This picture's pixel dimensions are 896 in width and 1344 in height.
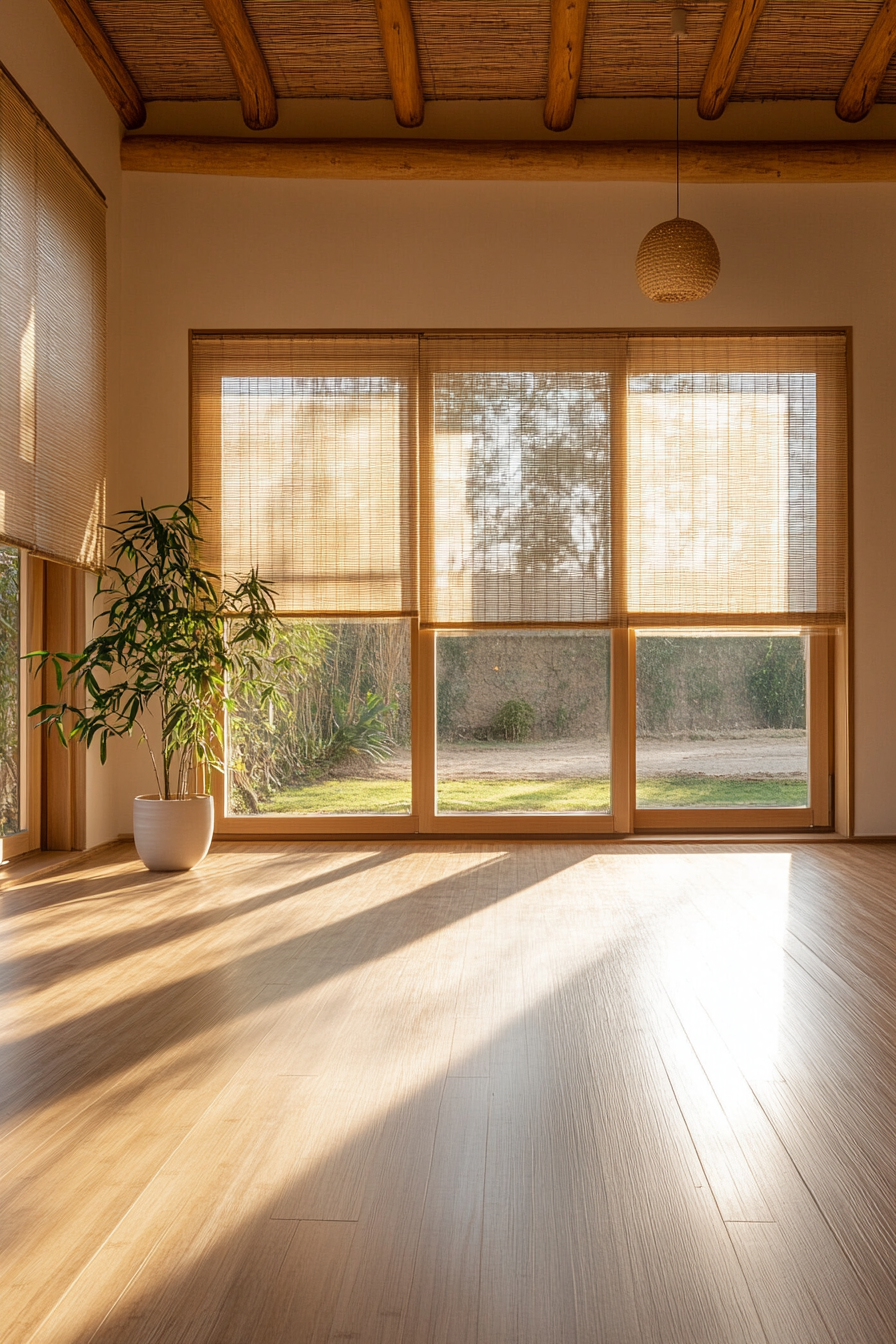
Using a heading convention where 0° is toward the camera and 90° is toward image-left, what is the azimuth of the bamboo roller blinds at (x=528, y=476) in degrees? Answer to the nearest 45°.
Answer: approximately 0°

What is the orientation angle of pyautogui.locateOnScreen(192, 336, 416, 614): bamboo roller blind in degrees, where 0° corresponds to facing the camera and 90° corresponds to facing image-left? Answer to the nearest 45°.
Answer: approximately 0°

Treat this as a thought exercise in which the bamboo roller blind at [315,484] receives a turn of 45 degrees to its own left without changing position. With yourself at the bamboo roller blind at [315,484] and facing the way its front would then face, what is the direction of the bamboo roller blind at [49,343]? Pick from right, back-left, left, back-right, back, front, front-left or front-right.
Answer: right

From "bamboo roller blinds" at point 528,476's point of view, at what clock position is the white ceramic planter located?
The white ceramic planter is roughly at 2 o'clock from the bamboo roller blinds.

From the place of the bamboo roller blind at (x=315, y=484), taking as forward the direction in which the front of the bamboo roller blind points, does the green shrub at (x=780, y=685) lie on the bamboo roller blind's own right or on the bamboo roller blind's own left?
on the bamboo roller blind's own left
